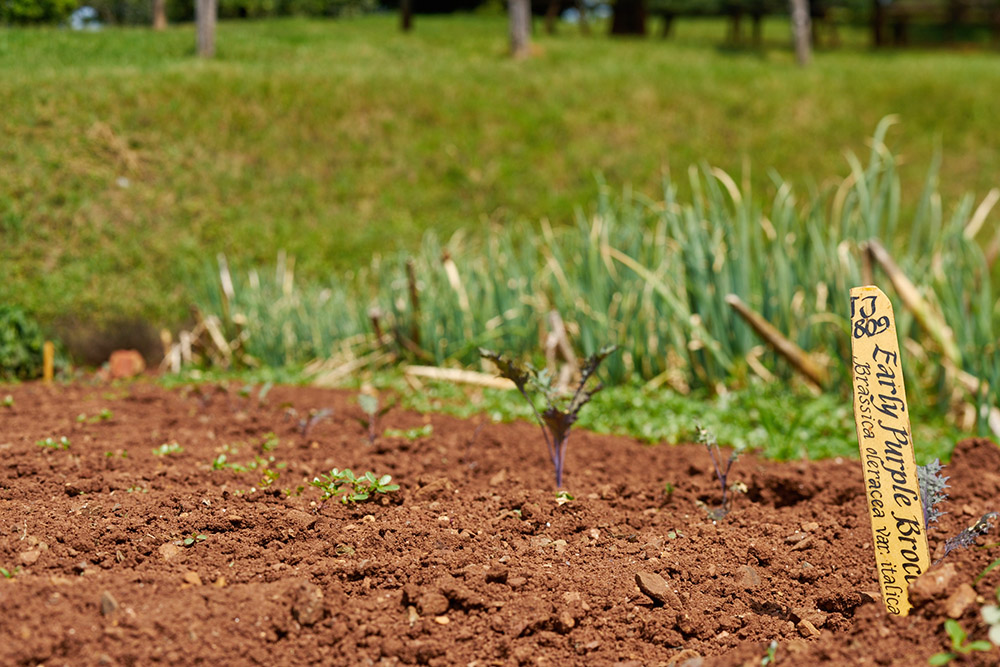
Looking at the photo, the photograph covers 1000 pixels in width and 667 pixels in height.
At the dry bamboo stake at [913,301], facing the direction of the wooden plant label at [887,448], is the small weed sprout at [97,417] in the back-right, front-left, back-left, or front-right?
front-right

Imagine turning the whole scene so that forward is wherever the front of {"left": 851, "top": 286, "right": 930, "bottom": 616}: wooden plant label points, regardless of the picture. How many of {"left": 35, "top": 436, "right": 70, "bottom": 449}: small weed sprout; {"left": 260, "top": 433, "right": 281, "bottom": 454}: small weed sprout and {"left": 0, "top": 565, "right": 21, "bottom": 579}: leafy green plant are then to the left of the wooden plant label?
0

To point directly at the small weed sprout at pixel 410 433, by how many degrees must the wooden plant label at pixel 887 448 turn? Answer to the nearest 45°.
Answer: approximately 135° to its right

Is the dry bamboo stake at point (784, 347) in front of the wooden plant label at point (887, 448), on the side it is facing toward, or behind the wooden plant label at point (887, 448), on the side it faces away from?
behind

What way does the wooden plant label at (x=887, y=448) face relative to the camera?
toward the camera

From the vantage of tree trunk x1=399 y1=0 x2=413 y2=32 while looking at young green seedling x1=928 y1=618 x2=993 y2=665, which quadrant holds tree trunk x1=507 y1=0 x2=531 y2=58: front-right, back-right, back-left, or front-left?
front-left

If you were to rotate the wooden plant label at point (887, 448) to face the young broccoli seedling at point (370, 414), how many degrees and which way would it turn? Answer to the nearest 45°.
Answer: approximately 135° to its right

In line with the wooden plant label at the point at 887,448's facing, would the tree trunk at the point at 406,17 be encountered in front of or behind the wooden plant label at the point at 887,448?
behind

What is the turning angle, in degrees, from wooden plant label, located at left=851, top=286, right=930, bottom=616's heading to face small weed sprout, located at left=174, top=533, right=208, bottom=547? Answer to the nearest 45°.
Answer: approximately 90° to its right

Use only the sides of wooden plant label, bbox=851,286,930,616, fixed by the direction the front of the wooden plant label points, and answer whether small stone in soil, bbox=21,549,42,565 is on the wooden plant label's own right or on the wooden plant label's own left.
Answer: on the wooden plant label's own right

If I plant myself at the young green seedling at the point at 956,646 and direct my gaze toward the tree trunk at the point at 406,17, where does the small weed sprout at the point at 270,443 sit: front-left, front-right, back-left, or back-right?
front-left
